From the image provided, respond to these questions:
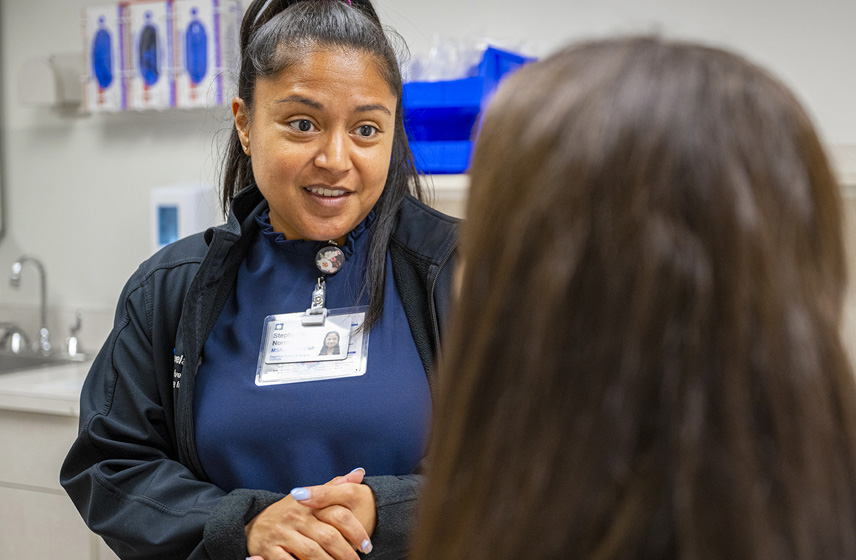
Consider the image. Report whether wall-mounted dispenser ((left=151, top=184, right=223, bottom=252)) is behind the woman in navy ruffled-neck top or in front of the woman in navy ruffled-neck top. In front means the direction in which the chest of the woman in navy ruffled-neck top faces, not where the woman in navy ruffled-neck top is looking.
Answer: behind

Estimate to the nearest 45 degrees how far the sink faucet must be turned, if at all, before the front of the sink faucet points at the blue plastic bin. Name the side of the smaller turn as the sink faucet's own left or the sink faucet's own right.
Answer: approximately 135° to the sink faucet's own left

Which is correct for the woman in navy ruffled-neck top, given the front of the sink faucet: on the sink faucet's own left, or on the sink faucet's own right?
on the sink faucet's own left

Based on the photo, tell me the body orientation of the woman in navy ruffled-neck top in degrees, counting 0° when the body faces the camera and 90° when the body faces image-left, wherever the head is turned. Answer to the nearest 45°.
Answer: approximately 315°

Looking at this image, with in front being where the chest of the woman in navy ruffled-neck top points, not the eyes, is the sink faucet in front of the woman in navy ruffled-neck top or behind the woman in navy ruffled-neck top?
behind

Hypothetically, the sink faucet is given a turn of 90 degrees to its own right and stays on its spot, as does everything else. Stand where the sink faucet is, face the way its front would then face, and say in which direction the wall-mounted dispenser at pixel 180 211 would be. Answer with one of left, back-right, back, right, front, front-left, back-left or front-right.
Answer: back-right

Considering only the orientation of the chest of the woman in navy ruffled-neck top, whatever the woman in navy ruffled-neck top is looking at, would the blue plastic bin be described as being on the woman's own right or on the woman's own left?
on the woman's own left
